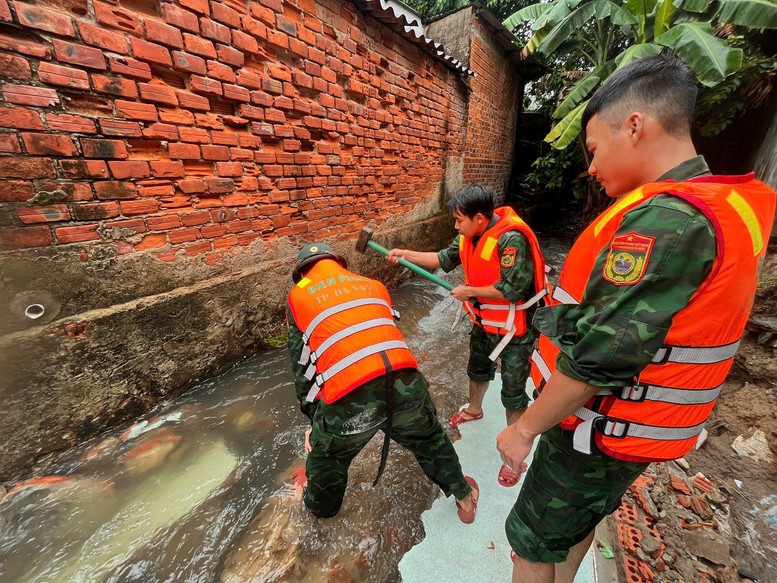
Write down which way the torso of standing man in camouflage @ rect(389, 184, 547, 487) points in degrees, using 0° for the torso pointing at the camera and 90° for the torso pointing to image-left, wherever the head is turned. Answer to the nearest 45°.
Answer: approximately 45°

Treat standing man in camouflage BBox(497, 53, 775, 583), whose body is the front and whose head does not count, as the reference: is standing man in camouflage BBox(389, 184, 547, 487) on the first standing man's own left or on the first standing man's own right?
on the first standing man's own right

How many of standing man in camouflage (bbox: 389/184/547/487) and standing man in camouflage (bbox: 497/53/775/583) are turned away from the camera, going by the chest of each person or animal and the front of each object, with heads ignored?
0

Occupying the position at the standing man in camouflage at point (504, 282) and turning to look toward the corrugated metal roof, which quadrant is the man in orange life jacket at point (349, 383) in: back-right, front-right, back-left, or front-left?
back-left

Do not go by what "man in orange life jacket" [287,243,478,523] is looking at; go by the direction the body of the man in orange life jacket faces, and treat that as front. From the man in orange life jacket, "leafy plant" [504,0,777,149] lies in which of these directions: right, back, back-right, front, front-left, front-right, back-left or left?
right

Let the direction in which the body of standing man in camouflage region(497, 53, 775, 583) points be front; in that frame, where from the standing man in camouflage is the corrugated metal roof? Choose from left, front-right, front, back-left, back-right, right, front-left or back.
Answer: front-right

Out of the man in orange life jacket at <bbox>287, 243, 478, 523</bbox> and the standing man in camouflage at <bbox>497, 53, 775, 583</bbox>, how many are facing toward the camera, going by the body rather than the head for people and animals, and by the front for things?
0

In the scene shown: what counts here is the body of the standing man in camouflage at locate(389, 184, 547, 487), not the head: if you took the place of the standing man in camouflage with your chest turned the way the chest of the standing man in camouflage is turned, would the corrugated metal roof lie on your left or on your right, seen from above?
on your right

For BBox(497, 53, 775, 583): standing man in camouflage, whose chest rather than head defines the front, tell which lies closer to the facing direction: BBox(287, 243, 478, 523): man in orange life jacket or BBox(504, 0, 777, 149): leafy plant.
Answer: the man in orange life jacket

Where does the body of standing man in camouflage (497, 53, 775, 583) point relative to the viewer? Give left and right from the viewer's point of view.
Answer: facing to the left of the viewer

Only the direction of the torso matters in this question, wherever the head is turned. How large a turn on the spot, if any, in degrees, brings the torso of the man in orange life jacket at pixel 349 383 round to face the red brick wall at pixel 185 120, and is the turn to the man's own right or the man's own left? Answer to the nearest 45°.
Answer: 0° — they already face it

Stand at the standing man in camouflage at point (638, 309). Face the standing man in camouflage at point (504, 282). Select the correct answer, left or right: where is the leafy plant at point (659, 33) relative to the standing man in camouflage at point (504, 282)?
right

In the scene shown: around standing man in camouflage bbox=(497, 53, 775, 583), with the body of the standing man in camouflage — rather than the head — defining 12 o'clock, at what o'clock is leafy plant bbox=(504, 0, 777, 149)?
The leafy plant is roughly at 3 o'clock from the standing man in camouflage.

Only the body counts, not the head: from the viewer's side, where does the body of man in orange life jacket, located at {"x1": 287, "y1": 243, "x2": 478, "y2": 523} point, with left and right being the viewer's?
facing away from the viewer and to the left of the viewer
